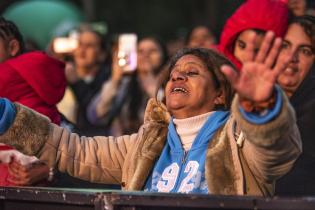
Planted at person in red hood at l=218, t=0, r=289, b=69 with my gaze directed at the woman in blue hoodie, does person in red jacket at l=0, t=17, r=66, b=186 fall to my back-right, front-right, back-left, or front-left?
front-right

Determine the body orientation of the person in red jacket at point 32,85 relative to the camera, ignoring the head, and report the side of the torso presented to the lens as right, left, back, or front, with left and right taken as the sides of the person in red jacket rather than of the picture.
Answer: left

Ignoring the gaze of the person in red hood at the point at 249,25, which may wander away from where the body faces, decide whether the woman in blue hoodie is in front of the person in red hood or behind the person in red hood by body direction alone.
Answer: in front

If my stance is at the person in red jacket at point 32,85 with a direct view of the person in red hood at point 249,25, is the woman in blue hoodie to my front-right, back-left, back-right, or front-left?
front-right

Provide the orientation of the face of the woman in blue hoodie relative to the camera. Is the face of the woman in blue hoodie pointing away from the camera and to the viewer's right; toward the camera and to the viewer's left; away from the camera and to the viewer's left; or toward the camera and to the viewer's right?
toward the camera and to the viewer's left

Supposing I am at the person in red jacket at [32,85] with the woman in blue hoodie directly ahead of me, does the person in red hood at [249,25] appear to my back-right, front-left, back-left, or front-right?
front-left

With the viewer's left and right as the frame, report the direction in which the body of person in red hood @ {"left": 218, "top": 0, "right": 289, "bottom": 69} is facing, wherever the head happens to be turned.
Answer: facing the viewer and to the left of the viewer

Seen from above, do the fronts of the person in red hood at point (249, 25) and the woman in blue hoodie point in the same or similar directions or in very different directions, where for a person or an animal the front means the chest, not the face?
same or similar directions

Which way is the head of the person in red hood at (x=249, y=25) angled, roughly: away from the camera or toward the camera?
toward the camera
